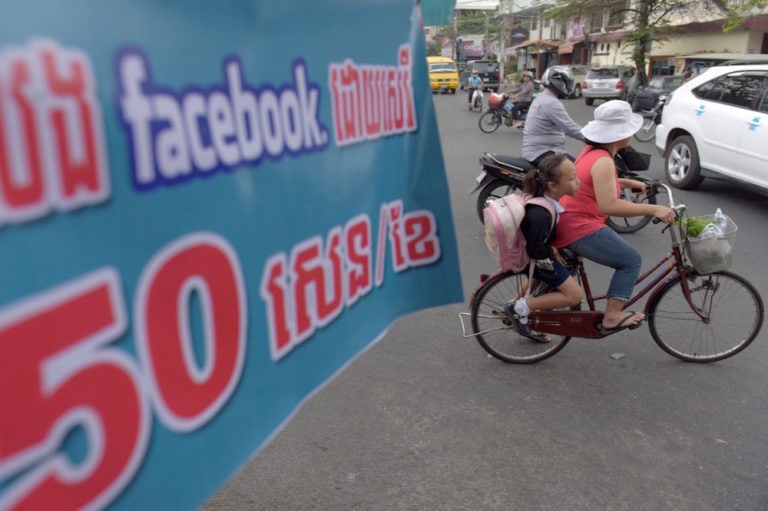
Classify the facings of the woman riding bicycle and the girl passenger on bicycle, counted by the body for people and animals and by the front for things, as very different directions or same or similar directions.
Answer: same or similar directions

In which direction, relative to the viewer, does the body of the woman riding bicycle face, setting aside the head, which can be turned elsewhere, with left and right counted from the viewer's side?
facing to the right of the viewer

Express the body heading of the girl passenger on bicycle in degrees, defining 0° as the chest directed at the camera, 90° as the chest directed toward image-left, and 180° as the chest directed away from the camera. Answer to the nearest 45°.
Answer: approximately 270°

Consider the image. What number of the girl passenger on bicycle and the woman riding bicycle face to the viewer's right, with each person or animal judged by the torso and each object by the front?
2

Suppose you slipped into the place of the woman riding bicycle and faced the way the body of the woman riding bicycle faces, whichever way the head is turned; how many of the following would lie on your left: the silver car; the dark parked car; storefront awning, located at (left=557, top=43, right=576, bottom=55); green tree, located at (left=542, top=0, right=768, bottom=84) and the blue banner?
4

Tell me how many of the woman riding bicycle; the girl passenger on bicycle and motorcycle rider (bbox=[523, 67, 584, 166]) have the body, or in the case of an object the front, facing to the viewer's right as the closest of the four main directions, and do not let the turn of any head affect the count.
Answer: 3

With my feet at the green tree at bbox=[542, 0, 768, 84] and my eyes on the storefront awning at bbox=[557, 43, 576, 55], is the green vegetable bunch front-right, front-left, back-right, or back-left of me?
back-left

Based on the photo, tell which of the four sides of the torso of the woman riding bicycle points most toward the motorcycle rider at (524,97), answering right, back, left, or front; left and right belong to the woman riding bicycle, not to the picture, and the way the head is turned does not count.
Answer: left

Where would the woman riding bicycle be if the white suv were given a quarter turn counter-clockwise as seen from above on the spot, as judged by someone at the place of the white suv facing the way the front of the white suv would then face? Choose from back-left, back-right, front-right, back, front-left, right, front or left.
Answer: back-right

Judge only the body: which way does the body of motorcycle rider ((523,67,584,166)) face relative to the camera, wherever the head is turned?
to the viewer's right
